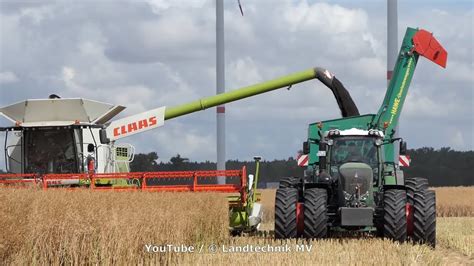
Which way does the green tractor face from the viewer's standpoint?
toward the camera
